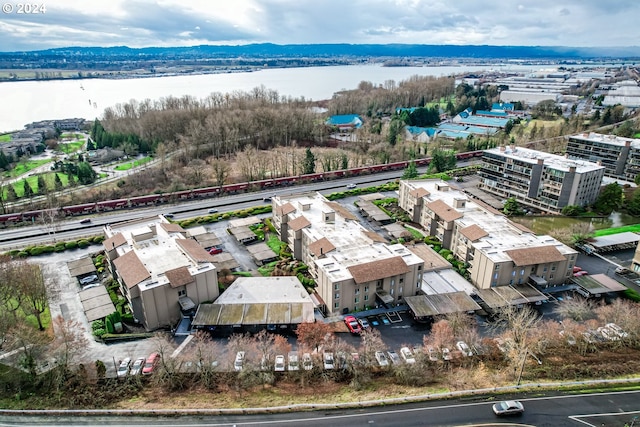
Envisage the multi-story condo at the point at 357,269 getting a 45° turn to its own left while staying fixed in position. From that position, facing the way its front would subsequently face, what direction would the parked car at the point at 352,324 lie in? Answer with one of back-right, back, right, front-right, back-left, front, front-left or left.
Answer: right

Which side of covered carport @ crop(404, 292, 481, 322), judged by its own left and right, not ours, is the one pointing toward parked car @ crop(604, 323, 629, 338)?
left

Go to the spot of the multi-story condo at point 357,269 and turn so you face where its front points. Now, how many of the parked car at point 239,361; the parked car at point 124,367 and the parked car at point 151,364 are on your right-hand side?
3

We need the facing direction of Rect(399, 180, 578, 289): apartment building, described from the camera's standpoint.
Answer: facing the viewer and to the right of the viewer

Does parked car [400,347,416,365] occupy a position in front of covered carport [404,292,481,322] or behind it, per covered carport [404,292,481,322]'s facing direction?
in front

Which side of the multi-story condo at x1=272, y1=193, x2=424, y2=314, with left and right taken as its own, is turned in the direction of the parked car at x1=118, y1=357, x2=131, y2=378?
right

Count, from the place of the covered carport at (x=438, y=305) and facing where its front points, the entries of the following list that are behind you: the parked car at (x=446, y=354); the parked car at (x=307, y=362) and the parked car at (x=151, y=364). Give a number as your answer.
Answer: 0

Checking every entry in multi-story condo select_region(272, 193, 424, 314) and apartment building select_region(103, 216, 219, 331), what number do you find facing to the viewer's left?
0

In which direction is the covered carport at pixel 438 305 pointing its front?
toward the camera

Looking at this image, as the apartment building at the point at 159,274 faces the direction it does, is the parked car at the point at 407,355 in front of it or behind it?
in front

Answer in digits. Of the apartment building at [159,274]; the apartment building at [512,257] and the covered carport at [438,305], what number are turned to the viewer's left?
0

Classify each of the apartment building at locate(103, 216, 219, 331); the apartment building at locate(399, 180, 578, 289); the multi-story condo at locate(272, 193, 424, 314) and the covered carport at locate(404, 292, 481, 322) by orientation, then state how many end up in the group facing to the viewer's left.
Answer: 0

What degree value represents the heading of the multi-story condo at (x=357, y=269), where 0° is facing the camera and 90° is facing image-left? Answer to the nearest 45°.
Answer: approximately 315°

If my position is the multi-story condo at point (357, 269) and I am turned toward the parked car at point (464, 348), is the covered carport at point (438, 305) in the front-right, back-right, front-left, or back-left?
front-left

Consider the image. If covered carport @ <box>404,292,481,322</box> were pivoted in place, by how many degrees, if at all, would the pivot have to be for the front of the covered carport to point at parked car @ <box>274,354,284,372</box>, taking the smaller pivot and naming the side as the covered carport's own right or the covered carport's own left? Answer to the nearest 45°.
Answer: approximately 45° to the covered carport's own right

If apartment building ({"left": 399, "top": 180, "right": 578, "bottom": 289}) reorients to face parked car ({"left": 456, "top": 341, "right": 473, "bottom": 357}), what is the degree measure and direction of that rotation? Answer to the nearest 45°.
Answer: approximately 45° to its right

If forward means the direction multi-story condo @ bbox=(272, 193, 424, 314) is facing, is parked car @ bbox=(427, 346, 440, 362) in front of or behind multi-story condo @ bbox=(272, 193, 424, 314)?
in front
